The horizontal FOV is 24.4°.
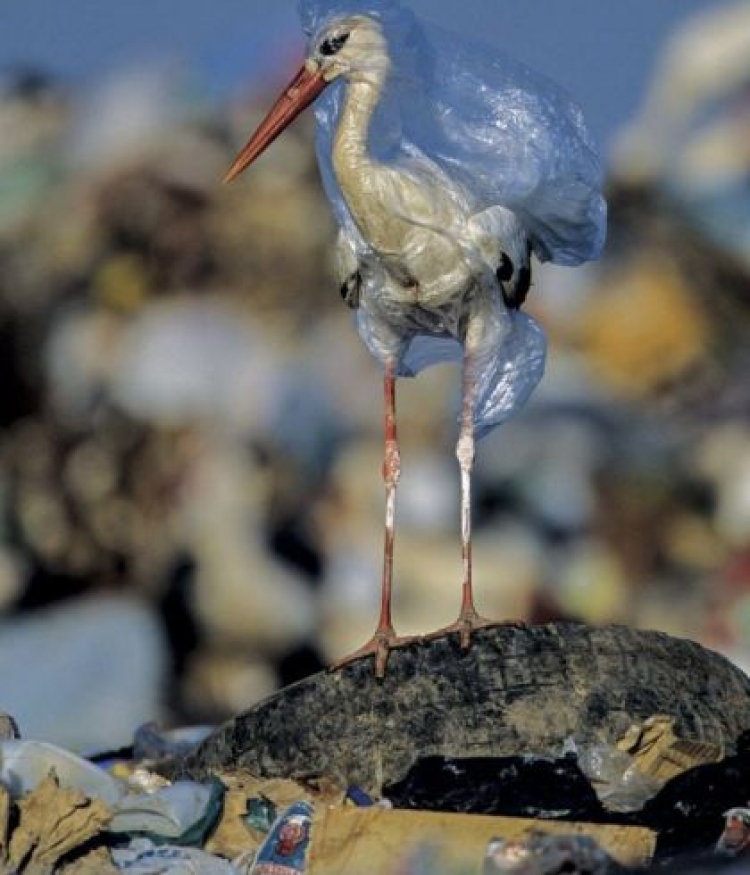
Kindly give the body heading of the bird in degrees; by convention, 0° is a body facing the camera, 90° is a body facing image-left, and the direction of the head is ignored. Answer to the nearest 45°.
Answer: approximately 45°
